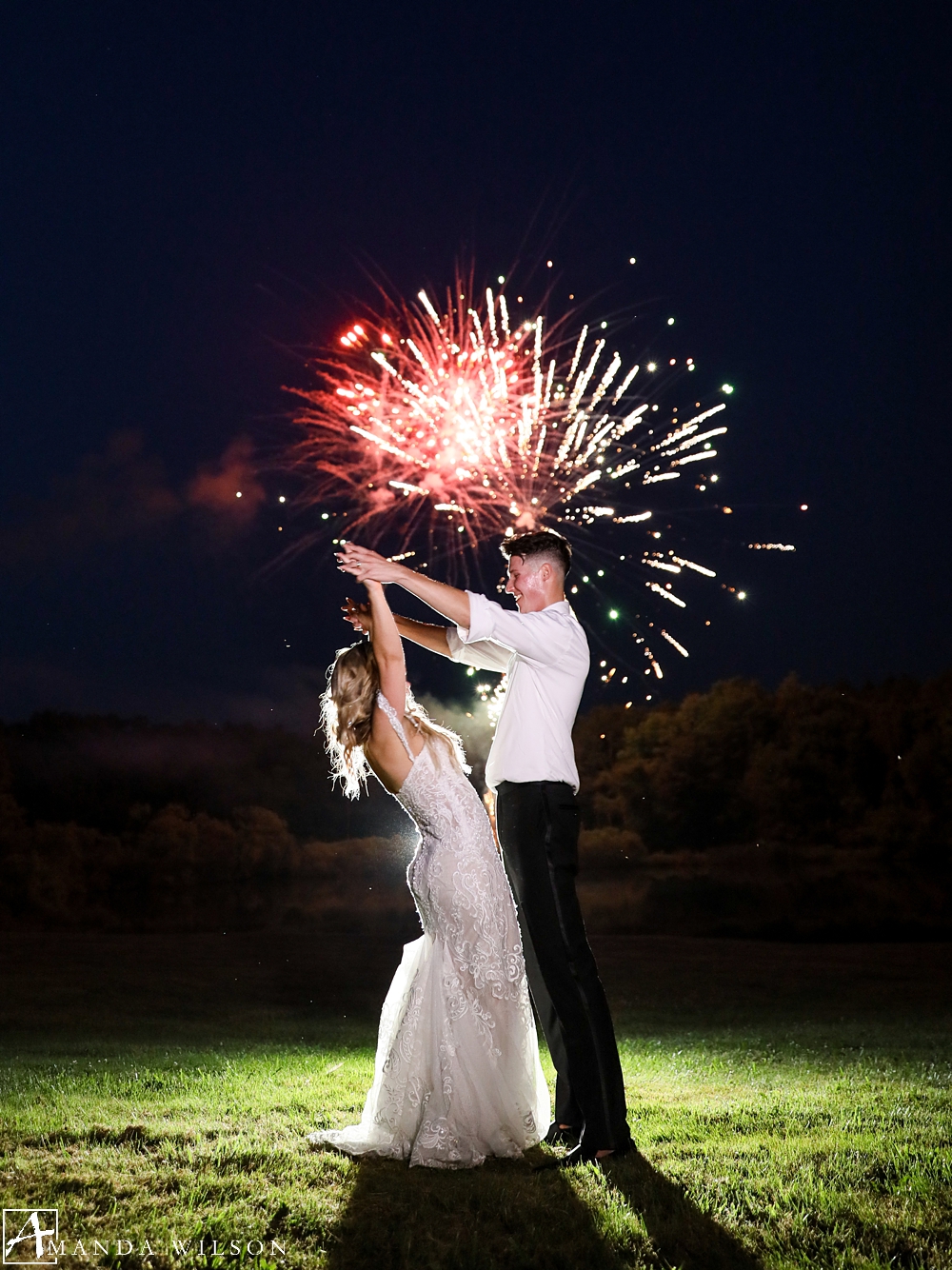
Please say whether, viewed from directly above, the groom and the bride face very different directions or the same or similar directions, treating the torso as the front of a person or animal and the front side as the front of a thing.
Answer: very different directions

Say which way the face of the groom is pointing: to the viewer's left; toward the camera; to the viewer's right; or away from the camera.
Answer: to the viewer's left

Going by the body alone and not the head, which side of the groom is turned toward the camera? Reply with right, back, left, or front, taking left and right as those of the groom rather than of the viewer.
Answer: left
